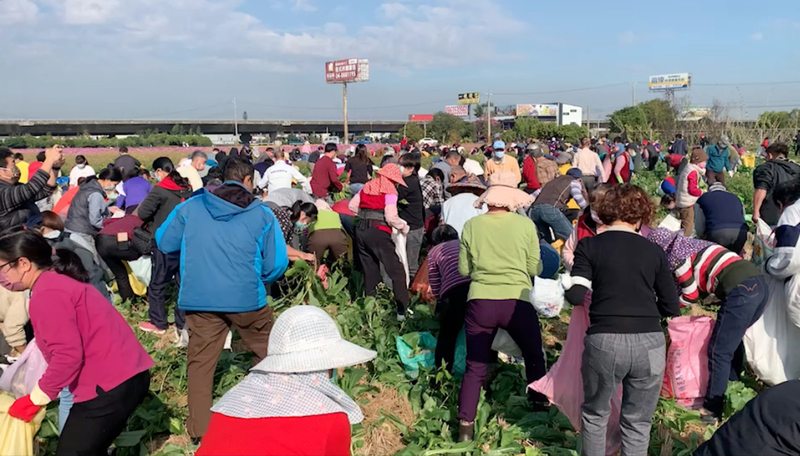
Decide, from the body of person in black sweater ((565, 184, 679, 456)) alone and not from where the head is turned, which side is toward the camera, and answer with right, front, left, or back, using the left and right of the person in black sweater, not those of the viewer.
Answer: back

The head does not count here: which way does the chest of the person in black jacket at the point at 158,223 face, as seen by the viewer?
to the viewer's left

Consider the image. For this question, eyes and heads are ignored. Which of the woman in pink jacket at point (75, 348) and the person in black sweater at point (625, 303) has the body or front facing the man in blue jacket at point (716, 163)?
the person in black sweater

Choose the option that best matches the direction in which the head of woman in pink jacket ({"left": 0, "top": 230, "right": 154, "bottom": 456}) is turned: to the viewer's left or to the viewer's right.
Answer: to the viewer's left

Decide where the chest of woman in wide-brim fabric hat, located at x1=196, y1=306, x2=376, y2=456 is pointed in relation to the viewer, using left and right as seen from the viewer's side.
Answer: facing away from the viewer and to the right of the viewer

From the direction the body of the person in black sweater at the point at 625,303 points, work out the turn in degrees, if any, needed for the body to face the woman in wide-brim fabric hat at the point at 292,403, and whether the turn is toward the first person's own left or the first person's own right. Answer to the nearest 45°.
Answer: approximately 135° to the first person's own left

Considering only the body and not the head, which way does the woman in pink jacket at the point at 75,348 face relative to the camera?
to the viewer's left

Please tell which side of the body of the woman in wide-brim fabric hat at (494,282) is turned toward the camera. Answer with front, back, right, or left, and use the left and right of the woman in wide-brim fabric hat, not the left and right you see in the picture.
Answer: back

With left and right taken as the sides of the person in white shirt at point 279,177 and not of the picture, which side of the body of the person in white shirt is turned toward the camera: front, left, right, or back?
back

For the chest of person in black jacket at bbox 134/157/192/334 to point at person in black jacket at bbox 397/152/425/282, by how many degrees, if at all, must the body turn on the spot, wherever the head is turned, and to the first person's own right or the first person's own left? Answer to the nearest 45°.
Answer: approximately 180°
